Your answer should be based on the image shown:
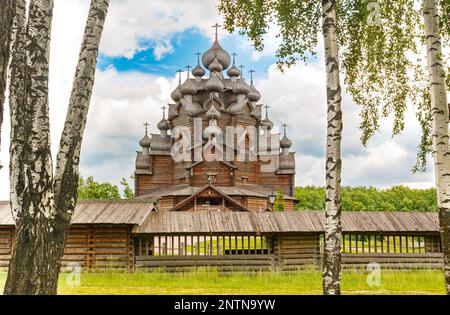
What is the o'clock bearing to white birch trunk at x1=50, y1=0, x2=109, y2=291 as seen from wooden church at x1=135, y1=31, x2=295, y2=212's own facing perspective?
The white birch trunk is roughly at 12 o'clock from the wooden church.

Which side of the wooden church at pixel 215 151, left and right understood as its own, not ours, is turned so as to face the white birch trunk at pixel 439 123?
front

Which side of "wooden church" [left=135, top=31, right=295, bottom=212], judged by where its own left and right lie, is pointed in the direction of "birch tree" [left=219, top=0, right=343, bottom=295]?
front

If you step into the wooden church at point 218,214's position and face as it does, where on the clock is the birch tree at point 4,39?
The birch tree is roughly at 12 o'clock from the wooden church.
